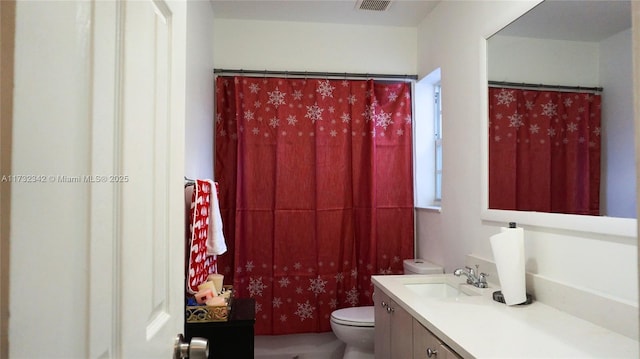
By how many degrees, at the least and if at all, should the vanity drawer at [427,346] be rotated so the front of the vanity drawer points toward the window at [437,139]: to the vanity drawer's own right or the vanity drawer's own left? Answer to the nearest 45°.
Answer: approximately 90° to the vanity drawer's own right

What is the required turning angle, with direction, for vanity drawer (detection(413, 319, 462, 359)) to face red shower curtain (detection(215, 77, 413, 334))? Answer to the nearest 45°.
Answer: approximately 45° to its right

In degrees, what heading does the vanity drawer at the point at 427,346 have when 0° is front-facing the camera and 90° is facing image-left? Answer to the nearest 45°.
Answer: approximately 90°

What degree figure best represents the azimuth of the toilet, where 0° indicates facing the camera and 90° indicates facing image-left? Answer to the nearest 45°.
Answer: approximately 90°

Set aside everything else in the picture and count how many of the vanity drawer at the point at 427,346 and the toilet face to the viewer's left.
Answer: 2

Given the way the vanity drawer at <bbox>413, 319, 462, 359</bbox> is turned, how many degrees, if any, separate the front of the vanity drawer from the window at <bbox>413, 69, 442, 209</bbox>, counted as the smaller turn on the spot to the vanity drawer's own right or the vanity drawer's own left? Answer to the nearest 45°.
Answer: approximately 90° to the vanity drawer's own right
